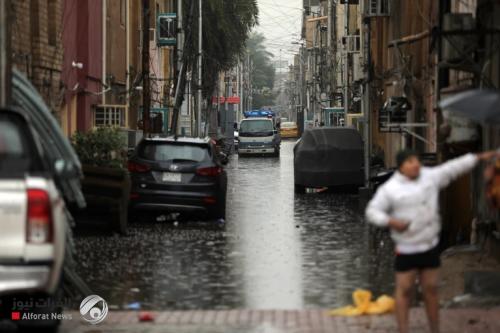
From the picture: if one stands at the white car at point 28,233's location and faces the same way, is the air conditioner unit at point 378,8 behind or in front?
in front

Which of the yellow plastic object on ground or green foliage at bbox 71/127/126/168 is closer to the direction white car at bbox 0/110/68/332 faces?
the green foliage

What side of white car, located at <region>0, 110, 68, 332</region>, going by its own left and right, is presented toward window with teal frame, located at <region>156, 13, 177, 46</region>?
front

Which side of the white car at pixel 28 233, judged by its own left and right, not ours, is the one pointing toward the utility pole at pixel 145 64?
front

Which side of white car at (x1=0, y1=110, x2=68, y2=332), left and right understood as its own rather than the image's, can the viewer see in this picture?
back

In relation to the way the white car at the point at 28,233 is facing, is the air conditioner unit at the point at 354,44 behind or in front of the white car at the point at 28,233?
in front

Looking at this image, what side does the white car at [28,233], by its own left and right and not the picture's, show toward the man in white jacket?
right

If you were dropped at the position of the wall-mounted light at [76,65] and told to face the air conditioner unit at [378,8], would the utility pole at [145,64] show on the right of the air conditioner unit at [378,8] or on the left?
left

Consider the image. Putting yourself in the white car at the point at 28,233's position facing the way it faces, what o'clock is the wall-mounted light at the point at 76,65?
The wall-mounted light is roughly at 12 o'clock from the white car.
